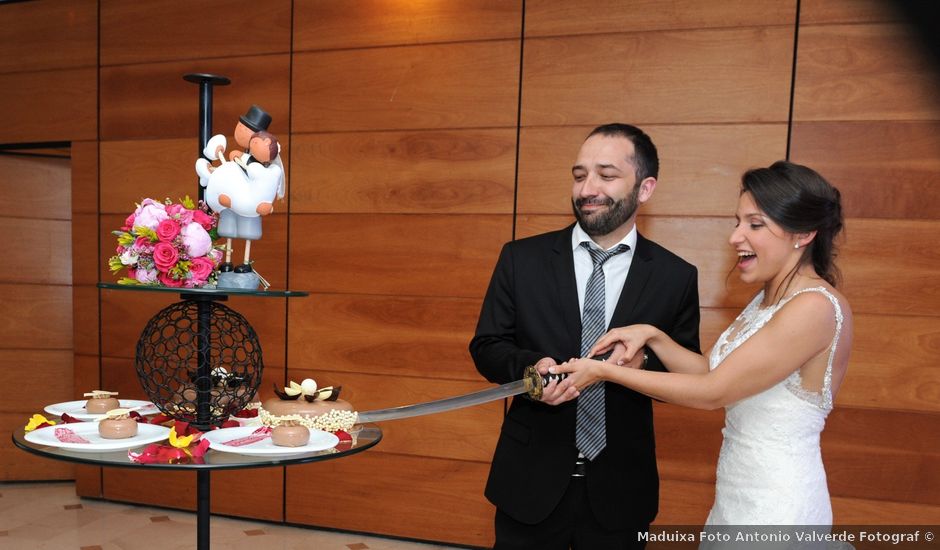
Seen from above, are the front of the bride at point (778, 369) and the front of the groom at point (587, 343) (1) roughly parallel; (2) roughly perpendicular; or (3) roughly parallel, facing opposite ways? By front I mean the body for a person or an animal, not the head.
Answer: roughly perpendicular

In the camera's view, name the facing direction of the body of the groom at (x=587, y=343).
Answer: toward the camera

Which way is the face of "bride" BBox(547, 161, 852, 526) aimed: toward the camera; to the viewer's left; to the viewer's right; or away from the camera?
to the viewer's left

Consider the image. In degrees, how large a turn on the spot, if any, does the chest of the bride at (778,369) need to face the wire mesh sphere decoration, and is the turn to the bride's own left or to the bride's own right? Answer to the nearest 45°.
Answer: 0° — they already face it

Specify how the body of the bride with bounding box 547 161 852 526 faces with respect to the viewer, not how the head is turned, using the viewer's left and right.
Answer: facing to the left of the viewer

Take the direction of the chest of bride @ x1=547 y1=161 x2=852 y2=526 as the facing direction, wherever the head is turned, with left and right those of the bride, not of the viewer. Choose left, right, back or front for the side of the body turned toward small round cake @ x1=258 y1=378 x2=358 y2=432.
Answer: front

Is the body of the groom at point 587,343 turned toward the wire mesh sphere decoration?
no

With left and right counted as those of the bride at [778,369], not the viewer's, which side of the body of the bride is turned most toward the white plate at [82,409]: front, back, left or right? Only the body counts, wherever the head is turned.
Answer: front

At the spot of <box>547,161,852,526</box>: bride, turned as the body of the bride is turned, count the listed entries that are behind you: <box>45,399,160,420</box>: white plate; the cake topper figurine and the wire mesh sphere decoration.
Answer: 0

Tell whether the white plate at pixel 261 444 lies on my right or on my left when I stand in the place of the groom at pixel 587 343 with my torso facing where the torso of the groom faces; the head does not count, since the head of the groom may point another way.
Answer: on my right

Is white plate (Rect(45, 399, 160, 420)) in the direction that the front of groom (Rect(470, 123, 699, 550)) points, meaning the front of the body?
no

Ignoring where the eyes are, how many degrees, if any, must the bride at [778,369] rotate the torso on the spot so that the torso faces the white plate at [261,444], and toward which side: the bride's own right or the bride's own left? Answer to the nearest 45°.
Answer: approximately 45° to the bride's own left

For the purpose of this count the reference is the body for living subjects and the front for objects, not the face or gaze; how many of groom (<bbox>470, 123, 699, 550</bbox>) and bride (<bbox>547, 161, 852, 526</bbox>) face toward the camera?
1

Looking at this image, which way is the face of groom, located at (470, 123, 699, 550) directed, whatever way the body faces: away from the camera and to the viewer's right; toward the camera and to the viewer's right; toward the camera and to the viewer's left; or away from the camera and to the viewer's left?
toward the camera and to the viewer's left

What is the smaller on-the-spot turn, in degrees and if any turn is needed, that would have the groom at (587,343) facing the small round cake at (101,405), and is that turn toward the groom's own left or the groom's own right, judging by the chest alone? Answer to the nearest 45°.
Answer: approximately 90° to the groom's own right

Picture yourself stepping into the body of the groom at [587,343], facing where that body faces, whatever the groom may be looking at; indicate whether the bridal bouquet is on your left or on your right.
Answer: on your right

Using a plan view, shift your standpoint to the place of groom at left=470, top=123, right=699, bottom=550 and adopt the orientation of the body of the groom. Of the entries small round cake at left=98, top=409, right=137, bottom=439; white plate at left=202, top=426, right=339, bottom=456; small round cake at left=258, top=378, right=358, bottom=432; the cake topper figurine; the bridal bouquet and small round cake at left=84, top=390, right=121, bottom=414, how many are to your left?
0
